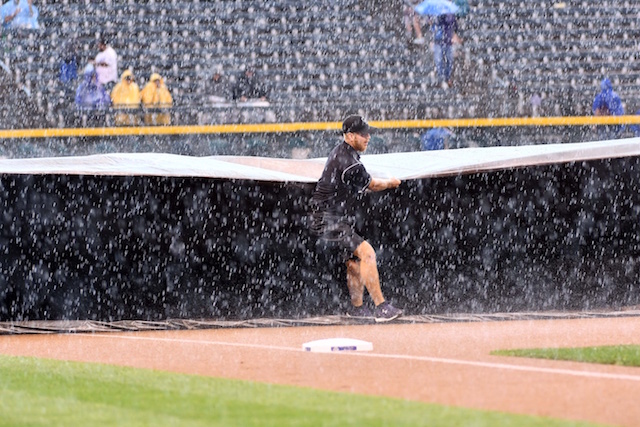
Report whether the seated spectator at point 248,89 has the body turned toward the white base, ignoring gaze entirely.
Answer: yes

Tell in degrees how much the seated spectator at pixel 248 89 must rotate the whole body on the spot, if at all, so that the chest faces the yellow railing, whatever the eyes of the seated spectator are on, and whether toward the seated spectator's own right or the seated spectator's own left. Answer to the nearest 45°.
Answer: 0° — they already face it

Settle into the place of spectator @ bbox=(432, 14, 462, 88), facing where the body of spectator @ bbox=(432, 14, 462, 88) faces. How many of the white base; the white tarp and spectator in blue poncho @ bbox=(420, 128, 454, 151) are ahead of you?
3

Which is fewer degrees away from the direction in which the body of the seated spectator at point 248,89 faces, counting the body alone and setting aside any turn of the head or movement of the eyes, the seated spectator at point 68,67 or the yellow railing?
the yellow railing

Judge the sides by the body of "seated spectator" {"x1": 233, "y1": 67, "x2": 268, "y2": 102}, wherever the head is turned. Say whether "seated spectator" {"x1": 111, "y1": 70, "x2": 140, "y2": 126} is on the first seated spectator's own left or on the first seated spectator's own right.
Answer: on the first seated spectator's own right

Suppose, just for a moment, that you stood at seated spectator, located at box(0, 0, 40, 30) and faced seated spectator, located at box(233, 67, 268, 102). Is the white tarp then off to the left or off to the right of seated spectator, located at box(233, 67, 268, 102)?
right

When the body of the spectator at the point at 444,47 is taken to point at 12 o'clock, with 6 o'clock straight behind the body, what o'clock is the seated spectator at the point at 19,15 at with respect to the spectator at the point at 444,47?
the seated spectator at the point at 19,15 is roughly at 3 o'clock from the spectator at the point at 444,47.

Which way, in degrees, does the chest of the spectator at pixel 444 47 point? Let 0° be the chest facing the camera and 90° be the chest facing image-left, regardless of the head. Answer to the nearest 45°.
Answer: approximately 0°

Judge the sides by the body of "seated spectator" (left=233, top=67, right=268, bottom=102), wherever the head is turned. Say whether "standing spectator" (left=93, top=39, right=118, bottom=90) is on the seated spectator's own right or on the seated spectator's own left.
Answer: on the seated spectator's own right

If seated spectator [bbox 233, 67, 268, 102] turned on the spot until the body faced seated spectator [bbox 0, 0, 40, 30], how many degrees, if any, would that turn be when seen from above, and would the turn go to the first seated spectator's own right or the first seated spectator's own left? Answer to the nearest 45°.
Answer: approximately 135° to the first seated spectator's own right

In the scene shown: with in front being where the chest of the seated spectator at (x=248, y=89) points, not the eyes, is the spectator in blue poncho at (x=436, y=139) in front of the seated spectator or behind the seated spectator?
in front

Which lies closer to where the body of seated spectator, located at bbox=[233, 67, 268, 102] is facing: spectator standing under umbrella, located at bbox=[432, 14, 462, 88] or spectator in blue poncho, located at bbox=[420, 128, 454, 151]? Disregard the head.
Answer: the spectator in blue poncho

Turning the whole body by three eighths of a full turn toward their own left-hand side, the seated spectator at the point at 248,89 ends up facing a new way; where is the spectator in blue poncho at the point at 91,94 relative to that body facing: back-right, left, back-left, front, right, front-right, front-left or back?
back-left

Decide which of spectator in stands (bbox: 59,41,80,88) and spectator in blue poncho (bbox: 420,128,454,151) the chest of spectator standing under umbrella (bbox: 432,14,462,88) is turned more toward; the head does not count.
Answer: the spectator in blue poncho

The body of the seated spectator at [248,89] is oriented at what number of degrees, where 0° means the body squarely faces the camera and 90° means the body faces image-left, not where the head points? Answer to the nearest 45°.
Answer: approximately 0°

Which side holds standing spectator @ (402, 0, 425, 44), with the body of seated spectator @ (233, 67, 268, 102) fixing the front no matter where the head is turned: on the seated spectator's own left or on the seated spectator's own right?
on the seated spectator's own left
